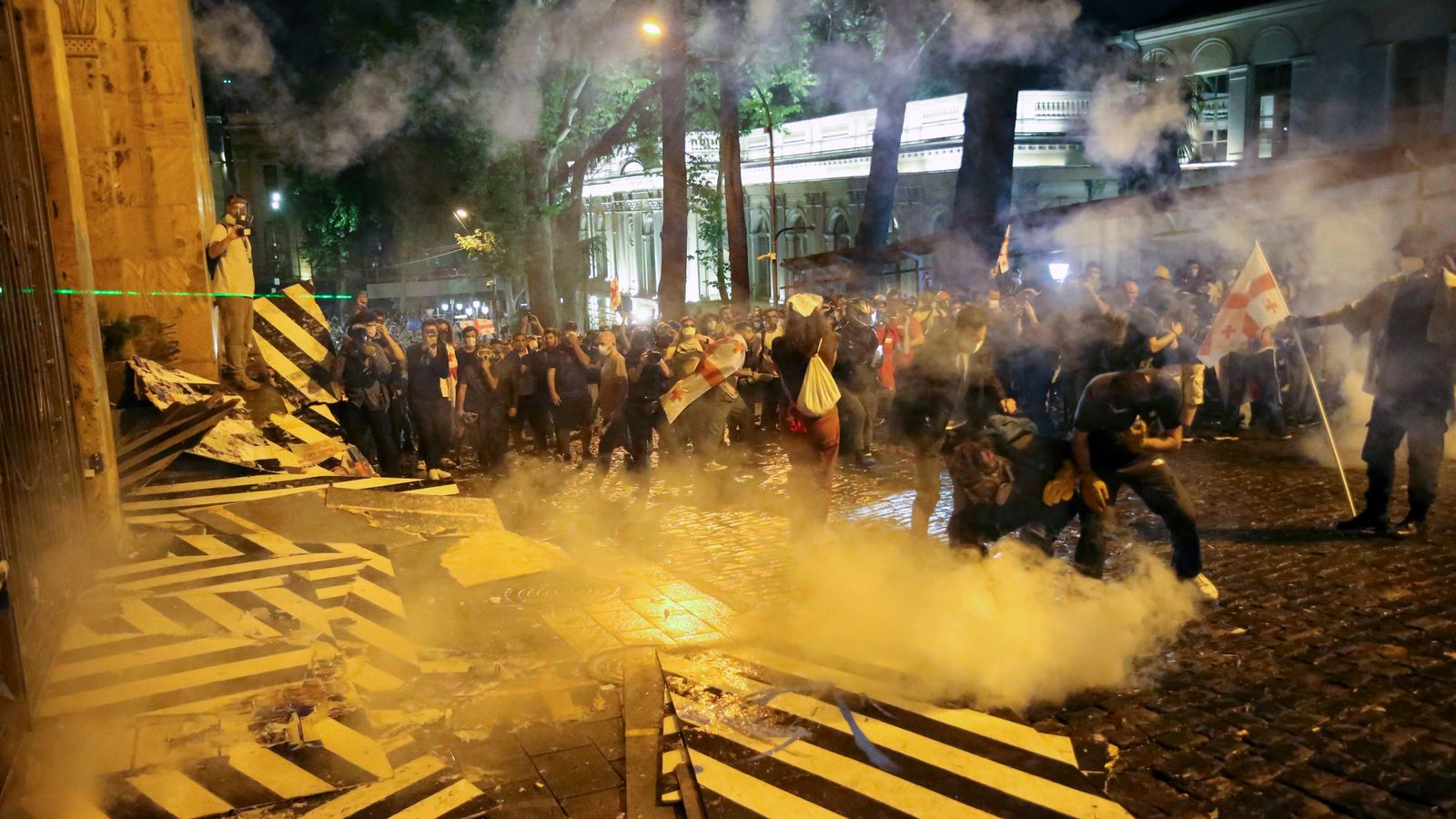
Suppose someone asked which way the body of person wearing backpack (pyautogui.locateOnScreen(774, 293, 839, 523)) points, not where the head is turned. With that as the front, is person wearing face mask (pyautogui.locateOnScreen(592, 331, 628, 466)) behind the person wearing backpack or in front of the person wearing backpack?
in front

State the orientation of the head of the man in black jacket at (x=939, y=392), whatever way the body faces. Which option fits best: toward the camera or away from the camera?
toward the camera

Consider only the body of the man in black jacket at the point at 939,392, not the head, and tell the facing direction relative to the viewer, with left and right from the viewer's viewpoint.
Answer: facing the viewer and to the right of the viewer

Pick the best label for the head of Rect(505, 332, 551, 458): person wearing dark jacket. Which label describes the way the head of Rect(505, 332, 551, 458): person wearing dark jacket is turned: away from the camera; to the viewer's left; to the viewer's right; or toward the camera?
toward the camera

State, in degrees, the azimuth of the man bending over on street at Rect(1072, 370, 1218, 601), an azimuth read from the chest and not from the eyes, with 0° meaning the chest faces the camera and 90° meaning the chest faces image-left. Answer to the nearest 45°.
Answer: approximately 0°

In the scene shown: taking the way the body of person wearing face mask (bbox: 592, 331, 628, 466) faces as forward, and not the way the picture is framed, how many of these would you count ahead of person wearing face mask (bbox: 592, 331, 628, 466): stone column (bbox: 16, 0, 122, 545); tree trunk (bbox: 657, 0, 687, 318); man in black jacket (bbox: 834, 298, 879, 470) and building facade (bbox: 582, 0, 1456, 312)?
1

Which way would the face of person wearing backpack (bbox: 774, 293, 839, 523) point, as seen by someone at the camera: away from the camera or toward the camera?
away from the camera

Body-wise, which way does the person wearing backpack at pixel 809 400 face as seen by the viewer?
away from the camera

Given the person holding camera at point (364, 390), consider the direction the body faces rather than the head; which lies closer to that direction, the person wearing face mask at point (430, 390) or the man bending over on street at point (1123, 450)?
the man bending over on street

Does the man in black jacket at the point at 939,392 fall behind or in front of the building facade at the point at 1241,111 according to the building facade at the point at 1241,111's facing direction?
in front

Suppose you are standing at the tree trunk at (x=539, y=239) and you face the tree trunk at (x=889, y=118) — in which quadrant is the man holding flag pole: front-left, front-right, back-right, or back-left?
front-right

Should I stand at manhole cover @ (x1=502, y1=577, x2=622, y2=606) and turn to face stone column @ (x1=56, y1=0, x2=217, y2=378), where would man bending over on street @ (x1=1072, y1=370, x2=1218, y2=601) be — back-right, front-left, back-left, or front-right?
back-right

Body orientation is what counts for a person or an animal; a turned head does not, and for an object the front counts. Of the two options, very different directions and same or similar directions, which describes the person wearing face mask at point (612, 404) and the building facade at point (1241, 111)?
same or similar directions

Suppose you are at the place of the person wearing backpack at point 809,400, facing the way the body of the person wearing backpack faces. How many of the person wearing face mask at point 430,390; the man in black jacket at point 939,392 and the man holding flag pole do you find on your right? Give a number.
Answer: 2

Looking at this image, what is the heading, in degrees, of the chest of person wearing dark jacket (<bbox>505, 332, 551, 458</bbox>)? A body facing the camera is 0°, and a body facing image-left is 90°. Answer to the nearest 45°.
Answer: approximately 0°
